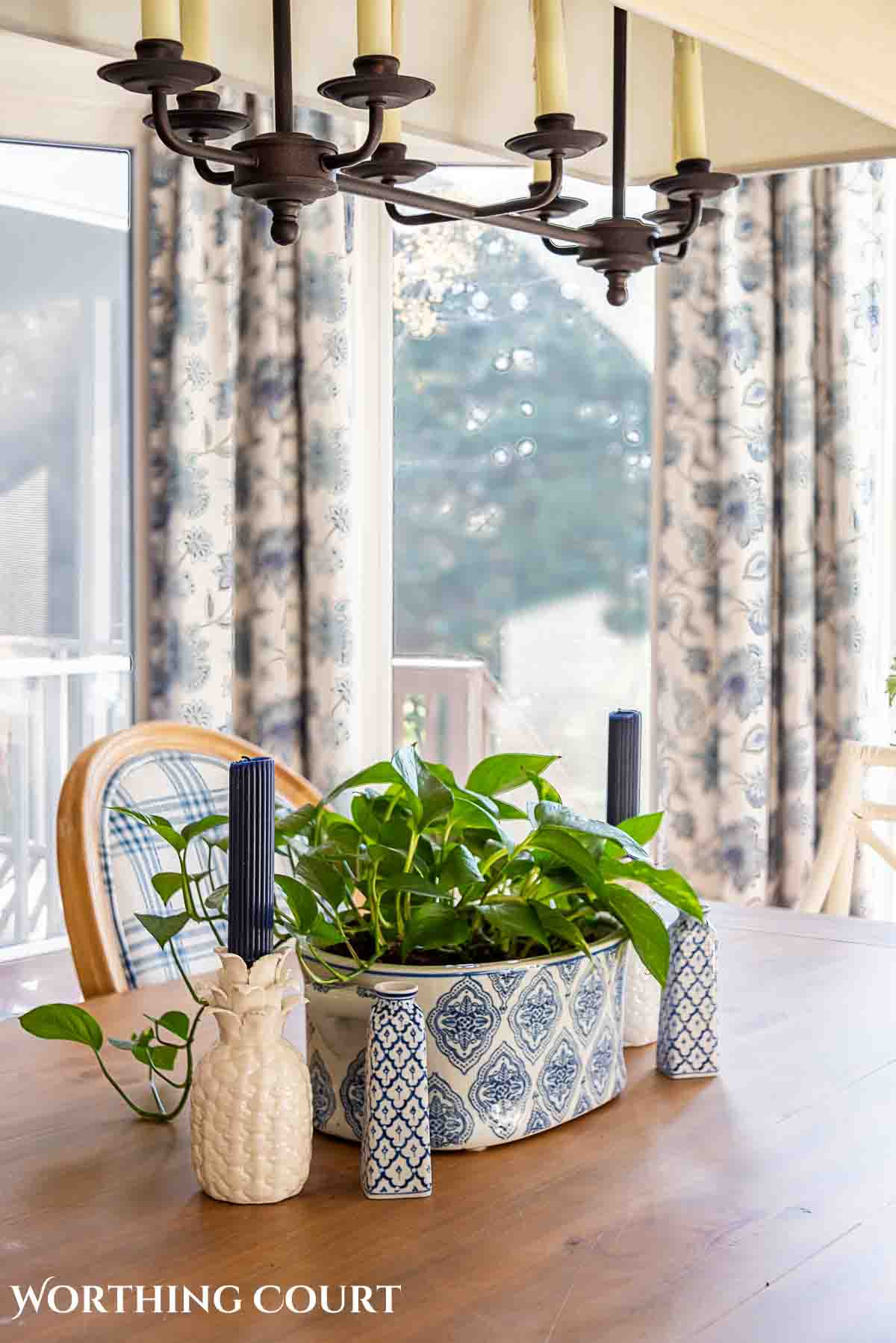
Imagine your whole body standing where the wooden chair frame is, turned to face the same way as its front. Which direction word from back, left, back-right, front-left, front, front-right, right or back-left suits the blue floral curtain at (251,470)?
back-left

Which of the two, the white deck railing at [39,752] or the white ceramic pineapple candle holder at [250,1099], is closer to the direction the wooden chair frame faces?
the white ceramic pineapple candle holder

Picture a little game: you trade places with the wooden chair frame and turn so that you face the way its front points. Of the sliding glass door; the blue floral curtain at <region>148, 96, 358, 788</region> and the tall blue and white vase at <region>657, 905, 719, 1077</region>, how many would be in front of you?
1

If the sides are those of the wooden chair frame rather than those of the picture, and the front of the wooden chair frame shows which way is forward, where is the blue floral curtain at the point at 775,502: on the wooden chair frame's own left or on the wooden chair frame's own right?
on the wooden chair frame's own left

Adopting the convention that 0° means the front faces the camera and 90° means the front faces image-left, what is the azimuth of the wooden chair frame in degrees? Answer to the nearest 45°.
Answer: approximately 315°

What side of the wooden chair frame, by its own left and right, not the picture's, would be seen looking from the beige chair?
left

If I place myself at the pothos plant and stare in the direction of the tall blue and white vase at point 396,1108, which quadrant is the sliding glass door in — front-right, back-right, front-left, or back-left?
back-right
